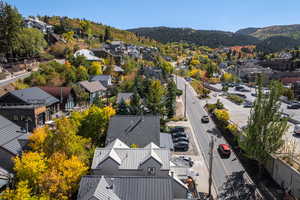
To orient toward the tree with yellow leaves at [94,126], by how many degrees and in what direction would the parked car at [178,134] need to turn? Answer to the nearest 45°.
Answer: approximately 45° to its left

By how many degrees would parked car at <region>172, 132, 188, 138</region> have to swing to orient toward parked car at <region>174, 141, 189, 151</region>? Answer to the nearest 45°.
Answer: approximately 90° to its left

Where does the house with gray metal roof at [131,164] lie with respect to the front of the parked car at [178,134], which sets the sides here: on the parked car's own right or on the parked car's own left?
on the parked car's own left

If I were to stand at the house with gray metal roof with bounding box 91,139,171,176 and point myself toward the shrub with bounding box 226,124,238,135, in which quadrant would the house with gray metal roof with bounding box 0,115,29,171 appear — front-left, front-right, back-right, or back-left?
back-left

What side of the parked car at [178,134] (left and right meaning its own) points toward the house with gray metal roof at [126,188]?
left

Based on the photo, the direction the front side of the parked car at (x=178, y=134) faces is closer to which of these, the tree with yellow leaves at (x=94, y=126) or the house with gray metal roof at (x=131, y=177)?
the tree with yellow leaves

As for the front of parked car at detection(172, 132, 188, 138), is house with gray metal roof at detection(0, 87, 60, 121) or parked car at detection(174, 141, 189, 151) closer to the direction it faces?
the house with gray metal roof

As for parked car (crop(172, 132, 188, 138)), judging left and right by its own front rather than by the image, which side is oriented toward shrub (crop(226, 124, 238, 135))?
back

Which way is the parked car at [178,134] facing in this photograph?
to the viewer's left

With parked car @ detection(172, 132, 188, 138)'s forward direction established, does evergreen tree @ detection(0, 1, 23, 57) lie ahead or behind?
ahead
